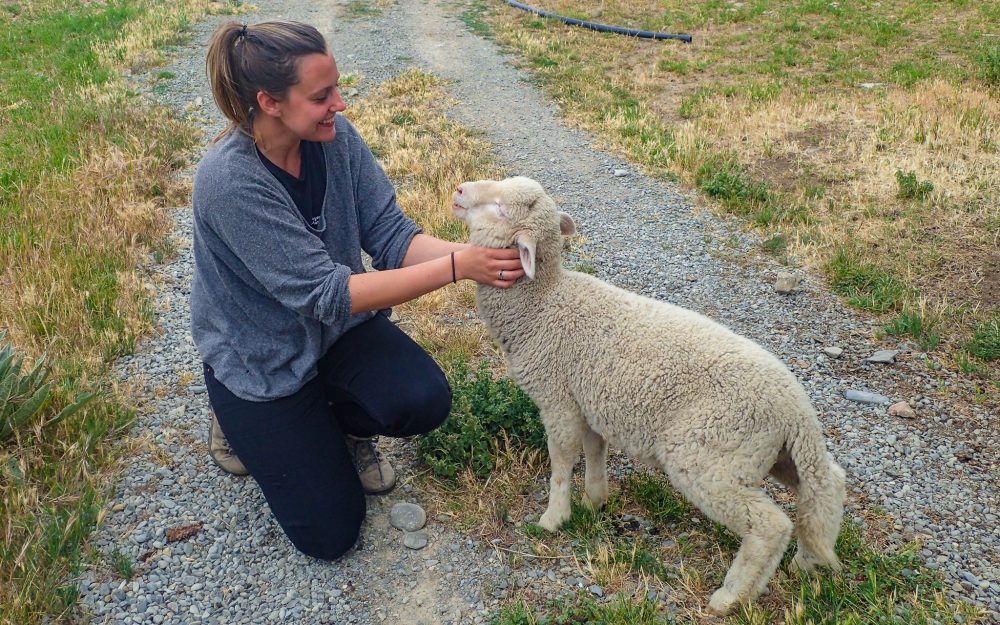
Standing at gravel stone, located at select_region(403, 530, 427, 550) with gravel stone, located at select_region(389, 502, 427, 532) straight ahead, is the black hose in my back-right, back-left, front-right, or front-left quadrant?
front-right

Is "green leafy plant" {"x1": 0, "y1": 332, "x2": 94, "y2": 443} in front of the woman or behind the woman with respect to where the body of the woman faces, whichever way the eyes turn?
behind

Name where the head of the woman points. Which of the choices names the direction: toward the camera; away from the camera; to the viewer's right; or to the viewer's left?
to the viewer's right

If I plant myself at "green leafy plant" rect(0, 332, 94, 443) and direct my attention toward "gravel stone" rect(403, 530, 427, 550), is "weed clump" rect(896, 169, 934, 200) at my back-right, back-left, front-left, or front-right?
front-left

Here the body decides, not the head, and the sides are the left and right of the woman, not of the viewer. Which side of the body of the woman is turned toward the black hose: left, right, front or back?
left

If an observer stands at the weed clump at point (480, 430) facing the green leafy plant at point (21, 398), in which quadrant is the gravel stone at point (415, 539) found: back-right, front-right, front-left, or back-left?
front-left

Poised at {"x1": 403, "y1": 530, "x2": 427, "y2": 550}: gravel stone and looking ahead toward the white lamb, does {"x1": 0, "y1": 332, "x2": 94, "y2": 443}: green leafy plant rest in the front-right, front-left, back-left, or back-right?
back-left

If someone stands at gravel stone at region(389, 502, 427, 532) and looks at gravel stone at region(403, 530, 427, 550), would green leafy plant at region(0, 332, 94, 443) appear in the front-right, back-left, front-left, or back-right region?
back-right

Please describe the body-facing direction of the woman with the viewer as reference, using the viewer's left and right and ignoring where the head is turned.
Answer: facing the viewer and to the right of the viewer

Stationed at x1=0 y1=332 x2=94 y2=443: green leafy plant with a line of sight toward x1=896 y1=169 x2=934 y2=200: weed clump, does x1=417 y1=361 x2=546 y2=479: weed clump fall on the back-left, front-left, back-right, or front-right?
front-right

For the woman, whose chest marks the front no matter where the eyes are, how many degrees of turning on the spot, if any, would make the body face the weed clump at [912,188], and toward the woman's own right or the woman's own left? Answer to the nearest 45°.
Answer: approximately 90° to the woman's own left
